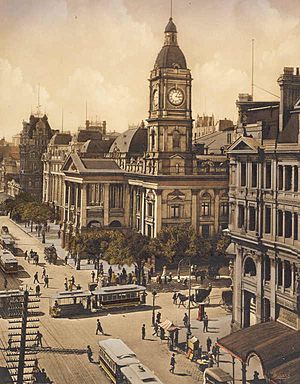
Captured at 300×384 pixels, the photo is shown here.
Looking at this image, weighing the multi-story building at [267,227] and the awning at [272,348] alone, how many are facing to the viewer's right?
0

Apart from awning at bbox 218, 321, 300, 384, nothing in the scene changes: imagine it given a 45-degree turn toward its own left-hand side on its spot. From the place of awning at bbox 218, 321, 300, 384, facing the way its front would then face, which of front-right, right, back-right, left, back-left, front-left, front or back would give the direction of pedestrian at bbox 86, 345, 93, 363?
right

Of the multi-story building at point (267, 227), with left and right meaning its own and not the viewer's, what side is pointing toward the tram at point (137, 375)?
front

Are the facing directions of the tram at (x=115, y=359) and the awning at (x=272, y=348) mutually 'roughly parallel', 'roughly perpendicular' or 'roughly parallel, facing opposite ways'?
roughly perpendicular

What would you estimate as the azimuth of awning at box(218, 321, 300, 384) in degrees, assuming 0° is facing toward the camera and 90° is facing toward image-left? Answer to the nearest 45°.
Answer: approximately 45°
